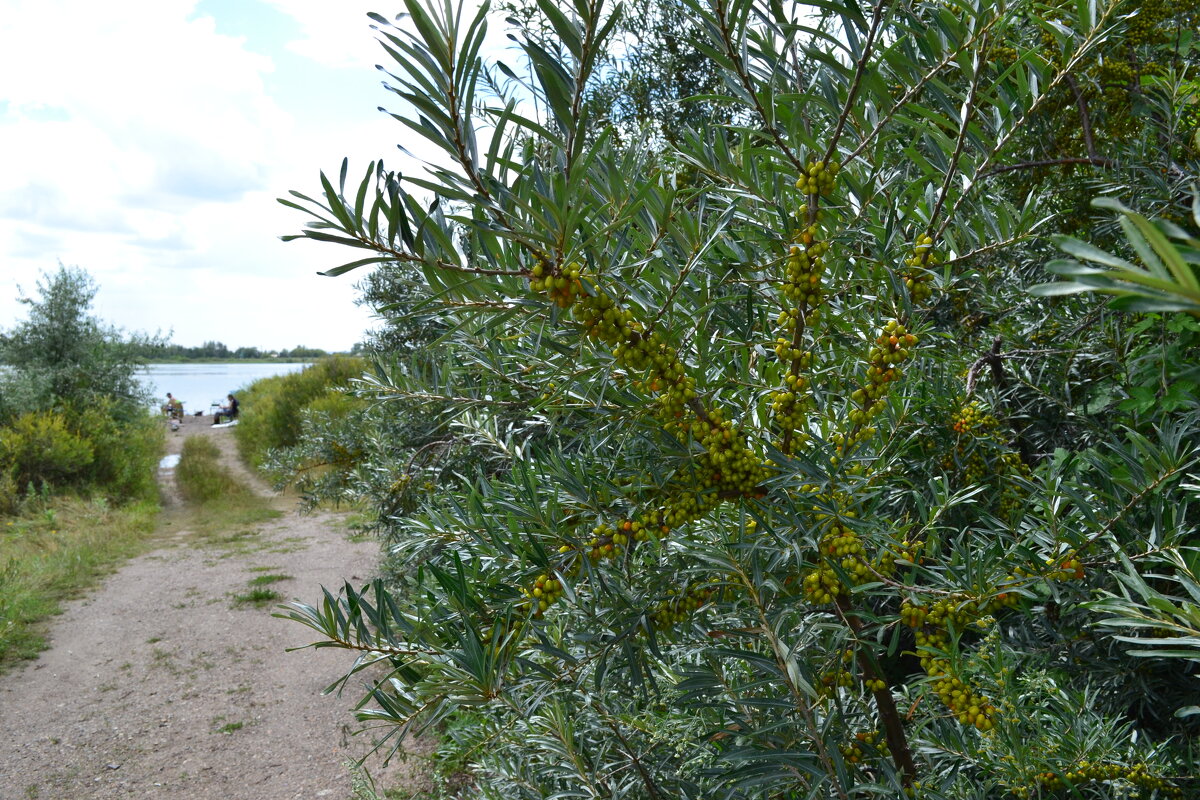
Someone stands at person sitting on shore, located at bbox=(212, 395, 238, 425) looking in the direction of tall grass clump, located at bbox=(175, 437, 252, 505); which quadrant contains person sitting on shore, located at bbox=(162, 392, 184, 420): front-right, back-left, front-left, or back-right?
back-right

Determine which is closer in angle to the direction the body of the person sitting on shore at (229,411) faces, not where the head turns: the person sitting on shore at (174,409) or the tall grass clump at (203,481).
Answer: the person sitting on shore

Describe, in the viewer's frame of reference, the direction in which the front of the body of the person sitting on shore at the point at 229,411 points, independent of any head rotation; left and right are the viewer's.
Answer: facing to the left of the viewer

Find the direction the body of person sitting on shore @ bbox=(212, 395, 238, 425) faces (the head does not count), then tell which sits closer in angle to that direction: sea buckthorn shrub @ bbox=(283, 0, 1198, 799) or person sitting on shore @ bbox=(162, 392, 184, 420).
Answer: the person sitting on shore

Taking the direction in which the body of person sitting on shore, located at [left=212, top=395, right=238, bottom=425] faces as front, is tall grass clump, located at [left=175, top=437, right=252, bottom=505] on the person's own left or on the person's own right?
on the person's own left
